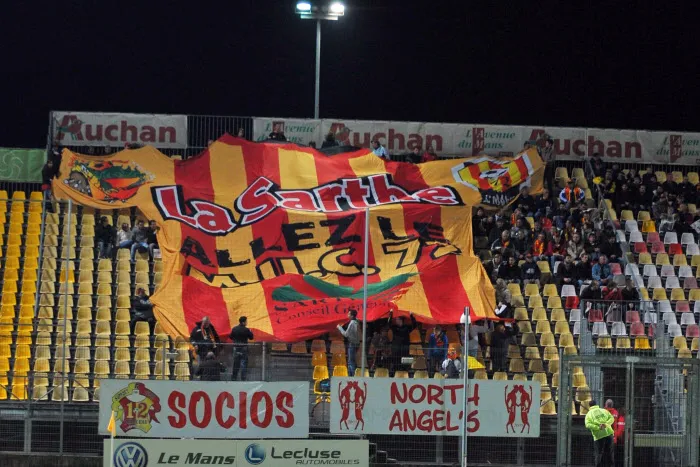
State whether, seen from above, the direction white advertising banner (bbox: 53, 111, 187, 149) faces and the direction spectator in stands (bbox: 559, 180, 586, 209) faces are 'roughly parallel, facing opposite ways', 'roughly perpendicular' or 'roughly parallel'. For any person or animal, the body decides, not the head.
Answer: roughly parallel

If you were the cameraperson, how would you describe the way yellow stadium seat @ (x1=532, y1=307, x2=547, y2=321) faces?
facing the viewer

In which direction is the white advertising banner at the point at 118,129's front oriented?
toward the camera

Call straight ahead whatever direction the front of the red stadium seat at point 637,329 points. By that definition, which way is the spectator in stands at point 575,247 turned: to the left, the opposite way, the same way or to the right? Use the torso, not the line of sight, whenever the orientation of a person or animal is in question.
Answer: the same way

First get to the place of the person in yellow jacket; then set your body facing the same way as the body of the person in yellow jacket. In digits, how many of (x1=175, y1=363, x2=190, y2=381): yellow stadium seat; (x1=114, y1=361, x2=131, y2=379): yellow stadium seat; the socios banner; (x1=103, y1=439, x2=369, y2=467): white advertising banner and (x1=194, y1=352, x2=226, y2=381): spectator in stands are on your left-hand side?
5

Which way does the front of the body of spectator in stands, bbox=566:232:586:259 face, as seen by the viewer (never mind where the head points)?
toward the camera

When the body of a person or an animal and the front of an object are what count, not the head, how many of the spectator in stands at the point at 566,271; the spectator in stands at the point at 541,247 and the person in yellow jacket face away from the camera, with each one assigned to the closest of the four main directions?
1

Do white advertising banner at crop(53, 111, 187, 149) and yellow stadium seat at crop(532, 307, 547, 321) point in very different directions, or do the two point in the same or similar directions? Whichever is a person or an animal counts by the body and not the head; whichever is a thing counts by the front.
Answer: same or similar directions

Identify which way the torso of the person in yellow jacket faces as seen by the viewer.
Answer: away from the camera

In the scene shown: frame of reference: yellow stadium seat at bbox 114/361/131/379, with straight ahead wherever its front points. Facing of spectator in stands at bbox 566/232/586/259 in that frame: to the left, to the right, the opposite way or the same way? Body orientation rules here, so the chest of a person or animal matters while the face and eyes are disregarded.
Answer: the same way

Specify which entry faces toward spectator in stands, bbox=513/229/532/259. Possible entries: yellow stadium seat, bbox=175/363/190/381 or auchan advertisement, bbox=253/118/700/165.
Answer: the auchan advertisement

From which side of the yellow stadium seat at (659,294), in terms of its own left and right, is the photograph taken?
front

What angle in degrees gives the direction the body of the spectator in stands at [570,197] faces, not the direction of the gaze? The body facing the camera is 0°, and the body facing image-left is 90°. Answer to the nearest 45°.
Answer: approximately 0°

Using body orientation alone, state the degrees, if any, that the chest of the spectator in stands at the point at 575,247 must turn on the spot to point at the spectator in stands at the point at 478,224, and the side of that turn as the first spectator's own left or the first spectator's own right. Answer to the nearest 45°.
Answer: approximately 90° to the first spectator's own right

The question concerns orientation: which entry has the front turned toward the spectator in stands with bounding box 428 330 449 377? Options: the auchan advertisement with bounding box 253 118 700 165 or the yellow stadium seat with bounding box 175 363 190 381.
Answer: the auchan advertisement

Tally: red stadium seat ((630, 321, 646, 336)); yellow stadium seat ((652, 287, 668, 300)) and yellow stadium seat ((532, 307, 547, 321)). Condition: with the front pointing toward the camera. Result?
3
